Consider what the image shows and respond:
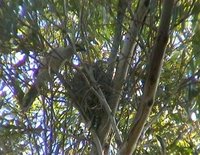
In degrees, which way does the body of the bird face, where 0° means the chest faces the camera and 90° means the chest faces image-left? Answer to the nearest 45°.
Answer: approximately 270°
